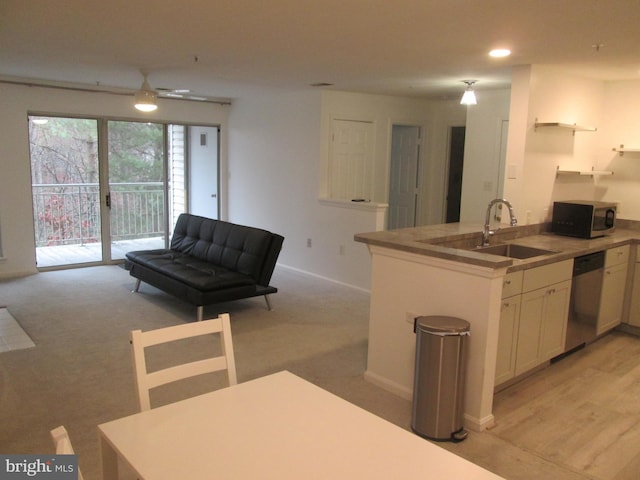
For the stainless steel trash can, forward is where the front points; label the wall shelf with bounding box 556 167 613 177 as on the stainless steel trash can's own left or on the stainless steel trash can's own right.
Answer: on the stainless steel trash can's own left

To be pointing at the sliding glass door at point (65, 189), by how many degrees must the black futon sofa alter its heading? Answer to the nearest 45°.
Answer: approximately 90° to its right

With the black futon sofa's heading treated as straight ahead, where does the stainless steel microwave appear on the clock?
The stainless steel microwave is roughly at 8 o'clock from the black futon sofa.

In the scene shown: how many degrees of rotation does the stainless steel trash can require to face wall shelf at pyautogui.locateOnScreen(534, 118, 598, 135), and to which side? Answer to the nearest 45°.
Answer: approximately 90° to its left

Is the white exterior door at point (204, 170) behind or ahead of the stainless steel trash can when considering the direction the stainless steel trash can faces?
behind

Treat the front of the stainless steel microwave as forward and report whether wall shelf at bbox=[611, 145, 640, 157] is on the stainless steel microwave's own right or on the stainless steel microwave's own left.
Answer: on the stainless steel microwave's own left

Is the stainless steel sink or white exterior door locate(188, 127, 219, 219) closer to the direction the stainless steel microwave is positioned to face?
the stainless steel sink

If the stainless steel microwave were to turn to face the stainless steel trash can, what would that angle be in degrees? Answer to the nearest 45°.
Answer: approximately 45° to its right
